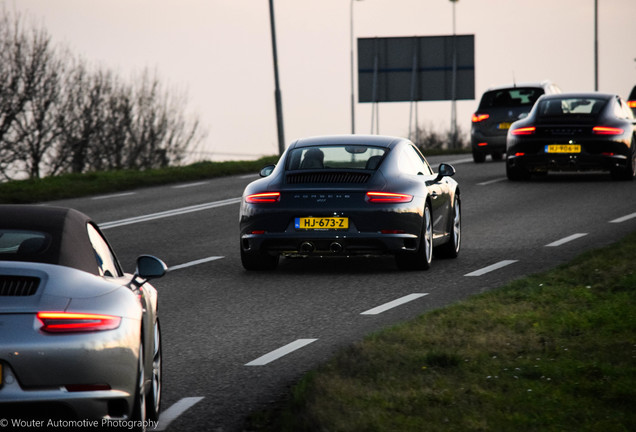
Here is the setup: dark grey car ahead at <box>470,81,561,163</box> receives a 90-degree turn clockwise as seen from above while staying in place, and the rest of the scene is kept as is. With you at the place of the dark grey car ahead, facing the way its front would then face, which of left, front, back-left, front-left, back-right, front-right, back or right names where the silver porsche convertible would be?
right

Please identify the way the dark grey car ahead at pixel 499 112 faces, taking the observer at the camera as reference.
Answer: facing away from the viewer

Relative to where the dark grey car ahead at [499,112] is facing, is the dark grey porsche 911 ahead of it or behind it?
behind

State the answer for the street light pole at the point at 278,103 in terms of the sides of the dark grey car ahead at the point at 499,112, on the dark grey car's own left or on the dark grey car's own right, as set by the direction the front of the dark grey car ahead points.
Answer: on the dark grey car's own left

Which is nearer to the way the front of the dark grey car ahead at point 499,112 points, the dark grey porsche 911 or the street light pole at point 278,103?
the street light pole
